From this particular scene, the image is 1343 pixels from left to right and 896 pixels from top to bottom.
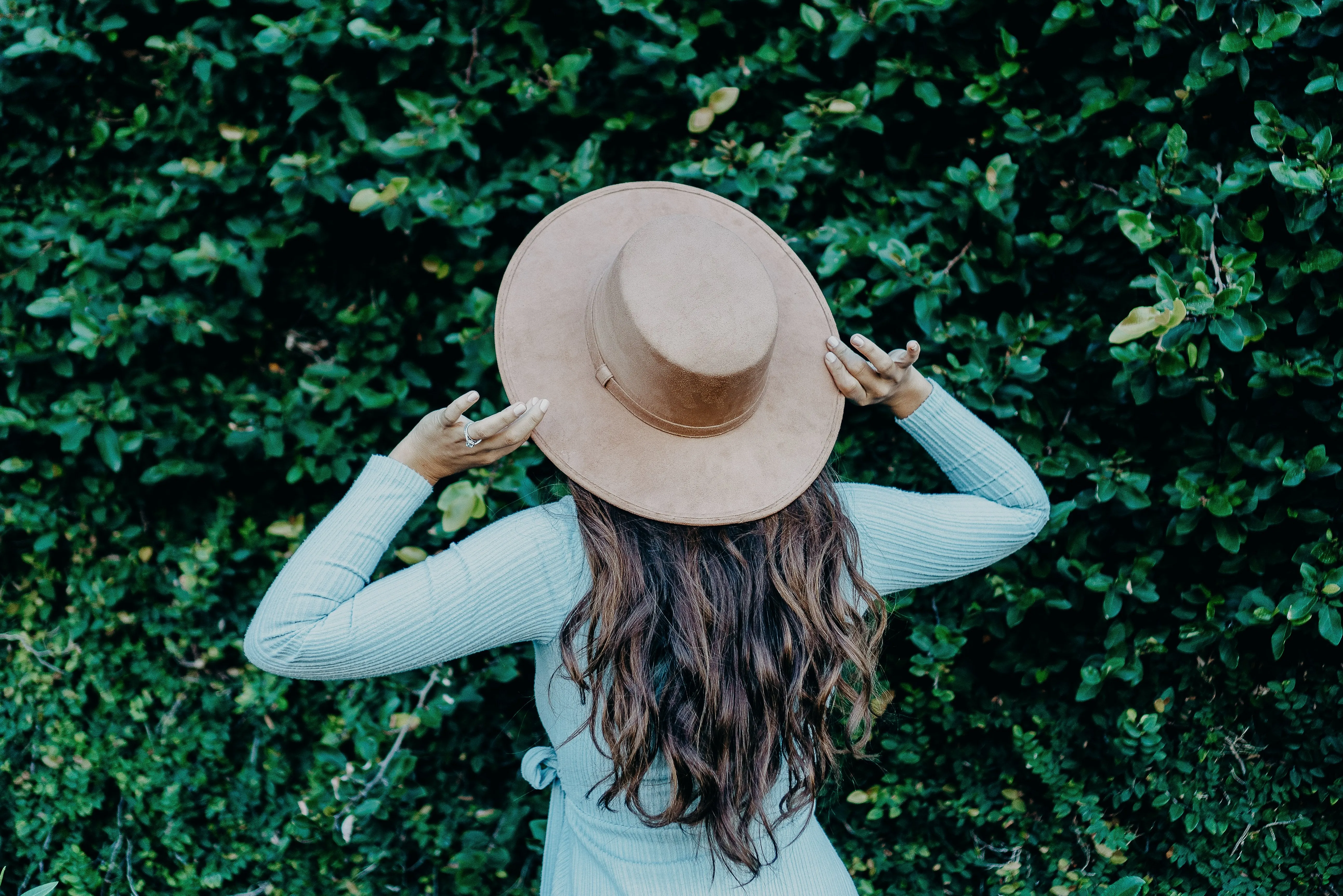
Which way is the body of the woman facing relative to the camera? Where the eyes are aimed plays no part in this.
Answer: away from the camera

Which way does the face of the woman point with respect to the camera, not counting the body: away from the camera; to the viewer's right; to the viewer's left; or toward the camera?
away from the camera
